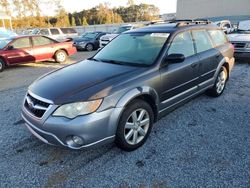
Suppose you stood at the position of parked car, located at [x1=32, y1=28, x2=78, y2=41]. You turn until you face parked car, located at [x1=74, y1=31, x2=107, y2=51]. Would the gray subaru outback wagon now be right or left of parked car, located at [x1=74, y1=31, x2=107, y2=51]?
right

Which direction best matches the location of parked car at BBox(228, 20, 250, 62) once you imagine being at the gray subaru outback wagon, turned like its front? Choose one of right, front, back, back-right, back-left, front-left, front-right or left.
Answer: back

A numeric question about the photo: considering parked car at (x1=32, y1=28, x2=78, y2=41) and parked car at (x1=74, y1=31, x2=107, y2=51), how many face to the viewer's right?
0

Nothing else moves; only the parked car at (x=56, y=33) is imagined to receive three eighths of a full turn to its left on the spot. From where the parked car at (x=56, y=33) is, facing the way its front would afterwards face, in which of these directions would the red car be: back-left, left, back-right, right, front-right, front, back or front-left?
front-right

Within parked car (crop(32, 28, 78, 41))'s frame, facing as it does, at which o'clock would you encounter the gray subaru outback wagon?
The gray subaru outback wagon is roughly at 9 o'clock from the parked car.

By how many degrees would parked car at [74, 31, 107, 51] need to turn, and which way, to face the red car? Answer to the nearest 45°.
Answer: approximately 45° to its left

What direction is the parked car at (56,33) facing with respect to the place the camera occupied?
facing to the left of the viewer

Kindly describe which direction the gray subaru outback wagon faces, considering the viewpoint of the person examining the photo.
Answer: facing the viewer and to the left of the viewer

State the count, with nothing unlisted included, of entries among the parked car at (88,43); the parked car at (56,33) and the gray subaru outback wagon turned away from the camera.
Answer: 0

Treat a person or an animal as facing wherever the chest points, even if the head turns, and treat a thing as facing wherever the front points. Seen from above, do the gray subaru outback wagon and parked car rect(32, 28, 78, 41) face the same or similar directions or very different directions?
same or similar directions

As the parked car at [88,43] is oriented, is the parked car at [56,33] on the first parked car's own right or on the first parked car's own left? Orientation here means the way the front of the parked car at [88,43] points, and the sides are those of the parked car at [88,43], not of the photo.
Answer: on the first parked car's own right

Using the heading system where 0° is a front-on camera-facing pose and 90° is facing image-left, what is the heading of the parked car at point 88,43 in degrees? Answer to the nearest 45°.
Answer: approximately 45°

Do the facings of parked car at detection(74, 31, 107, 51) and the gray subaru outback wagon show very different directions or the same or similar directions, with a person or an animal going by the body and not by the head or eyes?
same or similar directions
